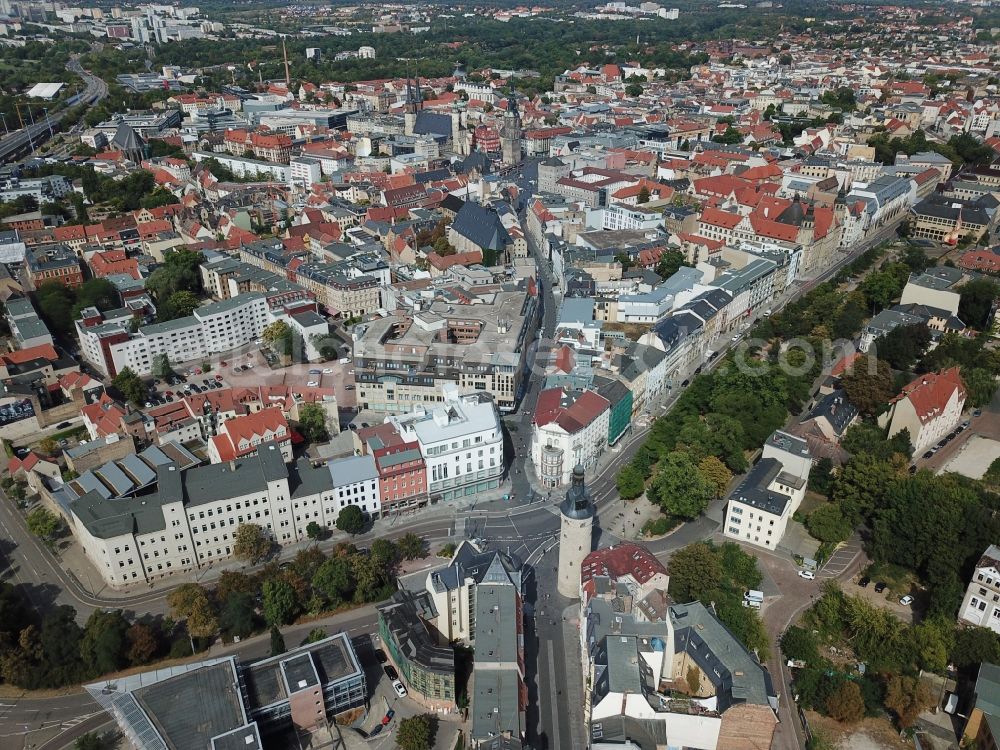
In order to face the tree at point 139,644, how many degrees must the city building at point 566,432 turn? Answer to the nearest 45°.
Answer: approximately 45° to its right

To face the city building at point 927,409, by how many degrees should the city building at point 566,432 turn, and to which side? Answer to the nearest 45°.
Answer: approximately 90° to its left

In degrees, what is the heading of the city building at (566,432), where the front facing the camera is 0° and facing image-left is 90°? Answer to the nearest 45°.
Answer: approximately 0°

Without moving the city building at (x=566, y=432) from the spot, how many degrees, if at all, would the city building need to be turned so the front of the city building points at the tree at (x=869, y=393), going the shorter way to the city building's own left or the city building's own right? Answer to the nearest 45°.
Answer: approximately 90° to the city building's own left

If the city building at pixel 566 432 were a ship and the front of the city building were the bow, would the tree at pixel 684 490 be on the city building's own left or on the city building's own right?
on the city building's own left

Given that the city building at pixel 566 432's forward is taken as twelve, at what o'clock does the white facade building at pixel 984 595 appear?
The white facade building is roughly at 10 o'clock from the city building.
